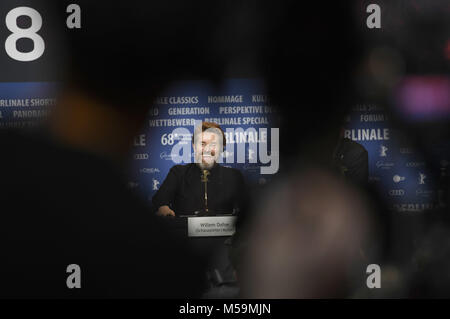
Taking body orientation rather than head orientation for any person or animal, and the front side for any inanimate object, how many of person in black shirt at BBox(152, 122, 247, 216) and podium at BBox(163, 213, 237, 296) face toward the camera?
2

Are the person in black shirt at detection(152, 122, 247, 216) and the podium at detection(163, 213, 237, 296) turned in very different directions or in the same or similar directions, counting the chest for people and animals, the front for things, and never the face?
same or similar directions

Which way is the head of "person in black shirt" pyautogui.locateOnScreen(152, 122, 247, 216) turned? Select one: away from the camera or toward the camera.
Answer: toward the camera

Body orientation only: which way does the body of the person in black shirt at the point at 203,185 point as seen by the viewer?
toward the camera

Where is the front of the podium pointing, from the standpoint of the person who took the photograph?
facing the viewer
